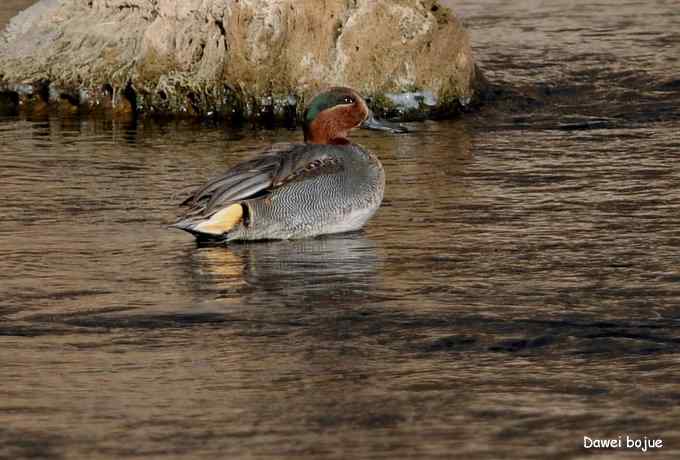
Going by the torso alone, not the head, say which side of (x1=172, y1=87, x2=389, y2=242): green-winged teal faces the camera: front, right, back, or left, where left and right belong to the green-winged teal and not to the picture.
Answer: right
